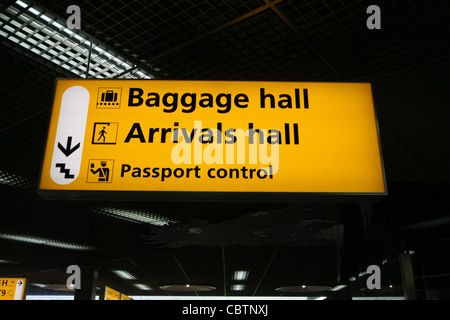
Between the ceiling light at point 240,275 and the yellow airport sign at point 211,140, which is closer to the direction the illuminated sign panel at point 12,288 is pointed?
the yellow airport sign

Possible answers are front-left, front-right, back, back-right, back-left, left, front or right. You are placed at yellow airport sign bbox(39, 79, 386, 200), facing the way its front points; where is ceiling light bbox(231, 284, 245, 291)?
back

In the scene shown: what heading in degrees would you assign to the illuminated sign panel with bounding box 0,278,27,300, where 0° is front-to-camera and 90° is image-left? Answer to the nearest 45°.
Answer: approximately 0°

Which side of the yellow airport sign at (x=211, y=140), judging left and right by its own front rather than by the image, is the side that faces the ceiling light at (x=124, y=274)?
back

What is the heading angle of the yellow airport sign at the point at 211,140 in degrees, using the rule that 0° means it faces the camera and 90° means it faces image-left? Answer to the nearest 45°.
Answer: approximately 0°

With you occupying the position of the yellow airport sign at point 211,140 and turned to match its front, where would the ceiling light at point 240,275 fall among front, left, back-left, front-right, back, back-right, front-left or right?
back

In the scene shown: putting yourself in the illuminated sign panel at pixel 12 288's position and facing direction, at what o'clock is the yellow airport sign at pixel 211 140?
The yellow airport sign is roughly at 12 o'clock from the illuminated sign panel.

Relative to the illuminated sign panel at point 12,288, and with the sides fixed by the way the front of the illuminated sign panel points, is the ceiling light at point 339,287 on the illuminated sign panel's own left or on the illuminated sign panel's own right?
on the illuminated sign panel's own left

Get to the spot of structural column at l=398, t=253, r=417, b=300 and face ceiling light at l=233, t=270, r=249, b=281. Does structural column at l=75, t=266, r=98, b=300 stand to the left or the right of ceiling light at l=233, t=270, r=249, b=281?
left

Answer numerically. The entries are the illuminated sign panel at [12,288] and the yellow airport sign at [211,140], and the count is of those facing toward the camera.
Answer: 2
